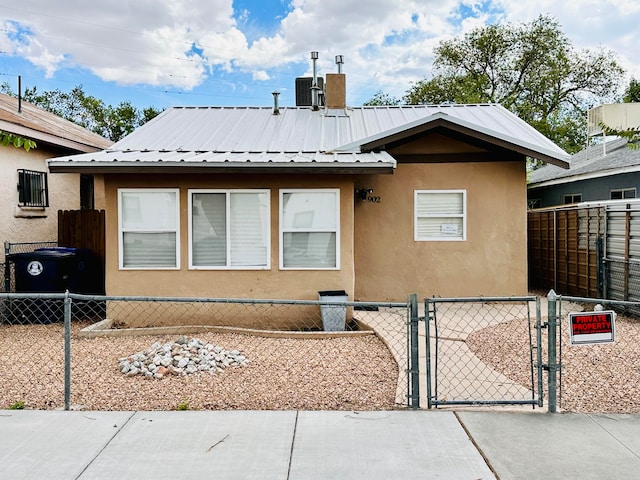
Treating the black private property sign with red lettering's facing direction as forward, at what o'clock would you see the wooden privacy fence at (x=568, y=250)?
The wooden privacy fence is roughly at 6 o'clock from the black private property sign with red lettering.

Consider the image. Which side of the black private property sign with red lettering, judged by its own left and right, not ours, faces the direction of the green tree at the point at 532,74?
back

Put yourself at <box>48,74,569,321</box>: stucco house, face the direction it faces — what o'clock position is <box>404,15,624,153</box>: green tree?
The green tree is roughly at 7 o'clock from the stucco house.

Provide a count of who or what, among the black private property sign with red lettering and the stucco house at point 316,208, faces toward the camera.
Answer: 2

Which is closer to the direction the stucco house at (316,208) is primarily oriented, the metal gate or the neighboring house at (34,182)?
the metal gate

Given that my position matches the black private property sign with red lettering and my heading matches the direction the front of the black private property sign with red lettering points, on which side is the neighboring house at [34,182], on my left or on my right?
on my right

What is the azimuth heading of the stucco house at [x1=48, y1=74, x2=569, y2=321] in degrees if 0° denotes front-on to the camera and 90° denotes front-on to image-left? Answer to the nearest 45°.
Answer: approximately 0°

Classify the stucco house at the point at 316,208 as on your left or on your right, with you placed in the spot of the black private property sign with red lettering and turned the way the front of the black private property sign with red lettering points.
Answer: on your right

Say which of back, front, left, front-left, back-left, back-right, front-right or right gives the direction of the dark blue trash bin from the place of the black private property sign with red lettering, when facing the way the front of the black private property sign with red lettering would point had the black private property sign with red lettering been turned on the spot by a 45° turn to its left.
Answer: back-right

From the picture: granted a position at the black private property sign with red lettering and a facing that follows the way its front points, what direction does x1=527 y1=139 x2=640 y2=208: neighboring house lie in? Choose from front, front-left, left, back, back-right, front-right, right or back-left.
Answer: back

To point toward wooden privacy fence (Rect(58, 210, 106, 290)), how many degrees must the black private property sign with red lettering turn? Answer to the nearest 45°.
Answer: approximately 90° to its right
